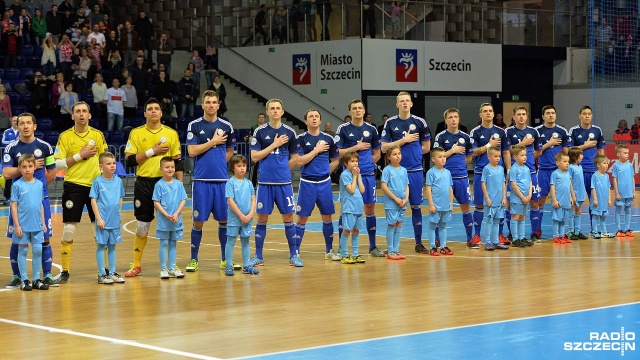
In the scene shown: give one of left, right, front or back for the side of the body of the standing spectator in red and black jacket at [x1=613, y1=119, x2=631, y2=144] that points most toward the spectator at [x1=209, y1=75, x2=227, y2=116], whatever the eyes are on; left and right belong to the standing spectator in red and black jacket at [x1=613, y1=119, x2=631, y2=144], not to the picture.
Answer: right

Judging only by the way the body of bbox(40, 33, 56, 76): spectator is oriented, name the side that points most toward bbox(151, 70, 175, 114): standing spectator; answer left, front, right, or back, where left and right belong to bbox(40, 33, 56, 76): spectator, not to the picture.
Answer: left

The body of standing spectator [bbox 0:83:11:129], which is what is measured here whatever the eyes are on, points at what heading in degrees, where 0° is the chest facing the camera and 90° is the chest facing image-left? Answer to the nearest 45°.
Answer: approximately 0°

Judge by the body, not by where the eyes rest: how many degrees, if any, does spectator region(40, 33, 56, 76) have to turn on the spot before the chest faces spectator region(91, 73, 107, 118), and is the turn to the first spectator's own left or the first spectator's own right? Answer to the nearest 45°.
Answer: approximately 45° to the first spectator's own left

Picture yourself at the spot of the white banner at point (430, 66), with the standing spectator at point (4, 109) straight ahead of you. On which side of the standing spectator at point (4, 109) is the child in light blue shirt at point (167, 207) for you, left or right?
left

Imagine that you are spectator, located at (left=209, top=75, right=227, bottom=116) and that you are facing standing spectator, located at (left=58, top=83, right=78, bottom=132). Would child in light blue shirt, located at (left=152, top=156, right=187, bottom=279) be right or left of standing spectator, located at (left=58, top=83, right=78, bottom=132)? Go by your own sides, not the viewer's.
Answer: left

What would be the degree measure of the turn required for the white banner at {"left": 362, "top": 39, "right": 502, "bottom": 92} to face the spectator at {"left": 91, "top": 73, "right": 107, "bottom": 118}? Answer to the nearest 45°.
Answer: approximately 45° to its right

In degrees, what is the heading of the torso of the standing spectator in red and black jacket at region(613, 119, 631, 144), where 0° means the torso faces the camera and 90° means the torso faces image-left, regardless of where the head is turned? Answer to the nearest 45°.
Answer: approximately 0°

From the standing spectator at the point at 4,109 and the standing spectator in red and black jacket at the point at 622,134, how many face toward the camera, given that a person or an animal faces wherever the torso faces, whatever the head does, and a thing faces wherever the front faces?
2
